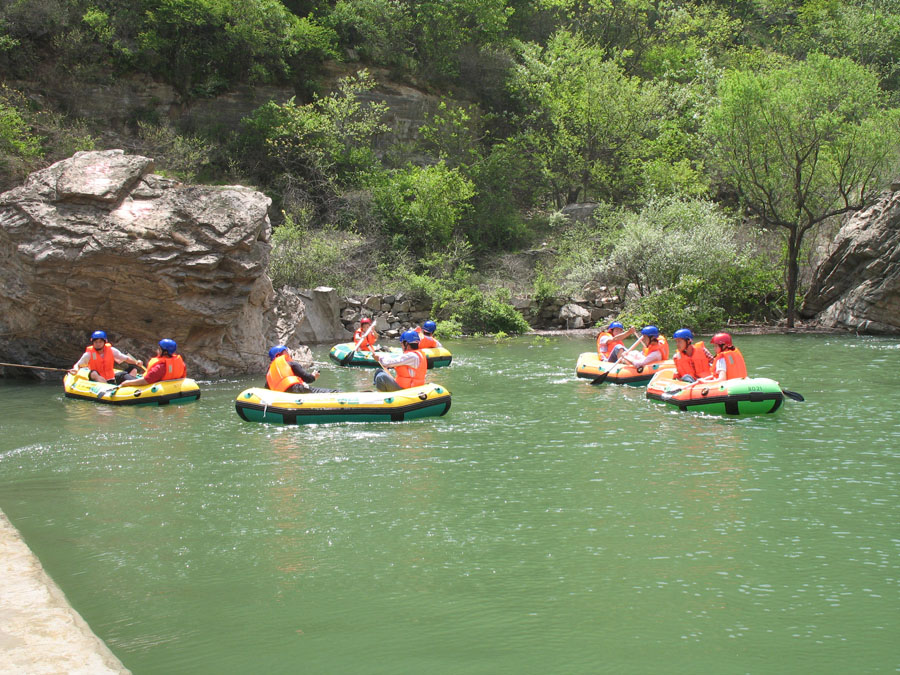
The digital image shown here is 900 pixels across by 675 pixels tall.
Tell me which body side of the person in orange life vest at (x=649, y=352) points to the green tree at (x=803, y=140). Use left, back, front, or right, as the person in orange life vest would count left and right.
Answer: right

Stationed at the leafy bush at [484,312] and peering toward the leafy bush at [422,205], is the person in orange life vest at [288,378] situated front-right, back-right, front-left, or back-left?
back-left

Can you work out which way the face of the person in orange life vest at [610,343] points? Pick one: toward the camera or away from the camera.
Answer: toward the camera

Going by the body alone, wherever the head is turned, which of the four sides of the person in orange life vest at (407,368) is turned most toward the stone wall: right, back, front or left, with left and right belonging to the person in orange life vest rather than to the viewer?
right

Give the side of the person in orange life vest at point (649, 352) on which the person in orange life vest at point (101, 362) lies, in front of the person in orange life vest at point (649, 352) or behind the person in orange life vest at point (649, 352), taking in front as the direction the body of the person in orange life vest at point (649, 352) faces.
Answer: in front

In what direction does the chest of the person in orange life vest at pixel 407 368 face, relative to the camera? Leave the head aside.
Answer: to the viewer's left

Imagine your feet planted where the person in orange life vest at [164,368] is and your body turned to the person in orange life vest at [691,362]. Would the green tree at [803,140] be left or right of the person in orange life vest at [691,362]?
left

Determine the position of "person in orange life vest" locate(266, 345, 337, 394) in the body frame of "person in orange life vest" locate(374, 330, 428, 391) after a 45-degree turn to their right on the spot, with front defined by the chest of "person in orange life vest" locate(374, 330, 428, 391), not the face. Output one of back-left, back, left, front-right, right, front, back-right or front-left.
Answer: front-left

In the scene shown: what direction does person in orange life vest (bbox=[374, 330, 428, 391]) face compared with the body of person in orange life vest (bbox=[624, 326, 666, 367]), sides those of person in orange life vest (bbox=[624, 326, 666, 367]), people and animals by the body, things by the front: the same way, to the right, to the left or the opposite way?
the same way

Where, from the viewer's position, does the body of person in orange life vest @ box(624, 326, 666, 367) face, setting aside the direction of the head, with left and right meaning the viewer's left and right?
facing to the left of the viewer

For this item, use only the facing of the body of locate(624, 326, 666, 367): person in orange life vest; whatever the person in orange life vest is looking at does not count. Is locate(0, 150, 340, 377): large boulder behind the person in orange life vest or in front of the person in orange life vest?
in front
